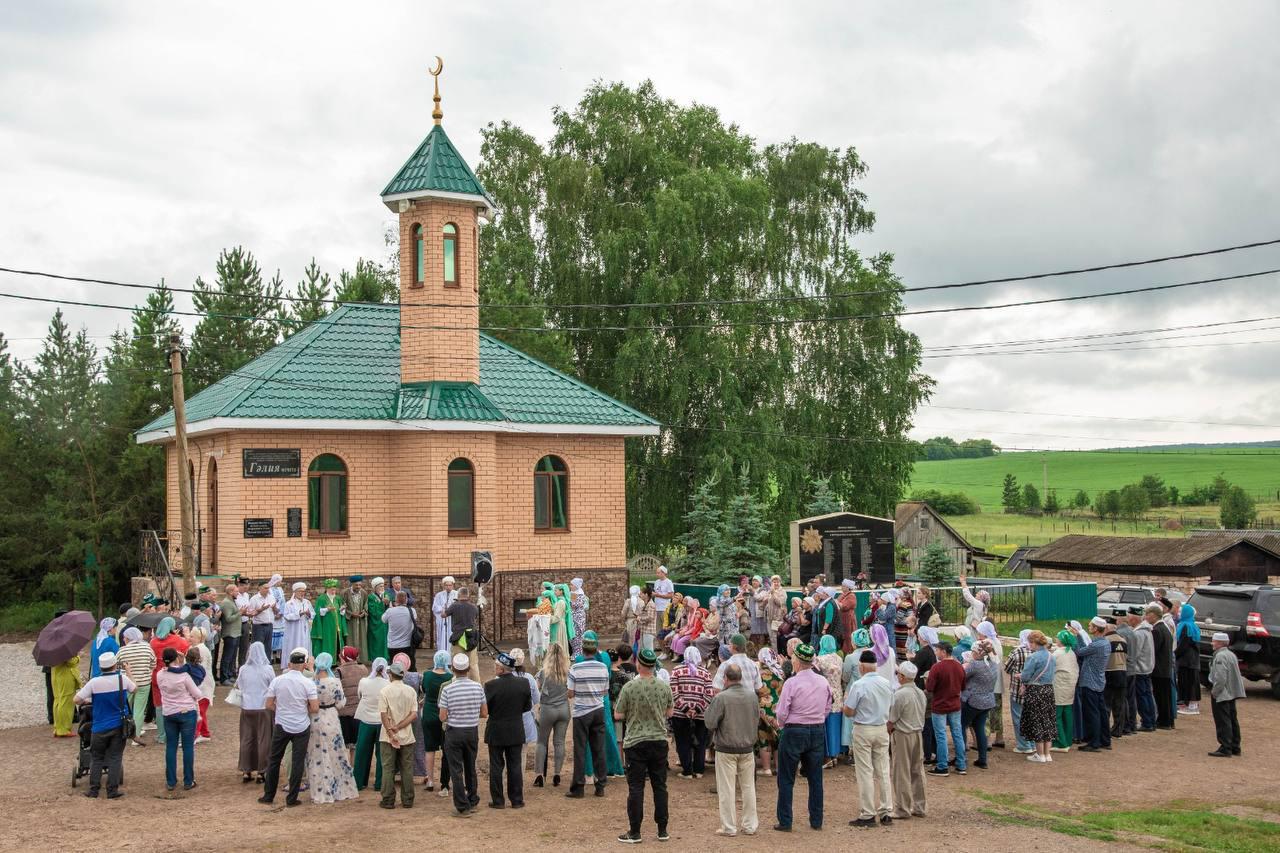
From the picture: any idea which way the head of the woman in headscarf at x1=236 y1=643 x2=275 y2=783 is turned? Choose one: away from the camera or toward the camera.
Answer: away from the camera

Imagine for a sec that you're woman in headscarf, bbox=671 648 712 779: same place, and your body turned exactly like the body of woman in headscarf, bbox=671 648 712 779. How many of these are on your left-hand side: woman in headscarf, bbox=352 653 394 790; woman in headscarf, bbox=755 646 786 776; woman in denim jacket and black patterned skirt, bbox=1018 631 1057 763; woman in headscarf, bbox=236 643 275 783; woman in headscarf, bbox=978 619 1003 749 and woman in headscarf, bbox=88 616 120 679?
3

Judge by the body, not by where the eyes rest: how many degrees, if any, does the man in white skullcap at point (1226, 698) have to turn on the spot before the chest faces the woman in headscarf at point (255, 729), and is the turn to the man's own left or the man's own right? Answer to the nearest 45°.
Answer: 0° — they already face them

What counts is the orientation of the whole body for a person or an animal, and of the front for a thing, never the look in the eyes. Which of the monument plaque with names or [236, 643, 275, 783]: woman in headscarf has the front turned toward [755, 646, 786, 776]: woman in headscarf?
the monument plaque with names

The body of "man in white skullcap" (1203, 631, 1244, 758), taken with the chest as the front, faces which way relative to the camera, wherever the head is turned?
to the viewer's left

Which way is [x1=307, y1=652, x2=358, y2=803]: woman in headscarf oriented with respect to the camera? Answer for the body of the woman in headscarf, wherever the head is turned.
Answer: away from the camera

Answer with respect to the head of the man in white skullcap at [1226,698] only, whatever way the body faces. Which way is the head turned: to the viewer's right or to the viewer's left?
to the viewer's left

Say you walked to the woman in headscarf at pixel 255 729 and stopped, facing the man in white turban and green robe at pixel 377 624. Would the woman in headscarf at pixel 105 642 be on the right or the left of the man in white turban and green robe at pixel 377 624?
left

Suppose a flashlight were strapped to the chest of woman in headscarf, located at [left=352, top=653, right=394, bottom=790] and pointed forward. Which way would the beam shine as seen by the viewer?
away from the camera

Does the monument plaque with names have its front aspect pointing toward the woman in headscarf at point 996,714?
yes

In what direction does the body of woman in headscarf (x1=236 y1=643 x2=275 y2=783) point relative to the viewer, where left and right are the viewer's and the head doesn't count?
facing away from the viewer

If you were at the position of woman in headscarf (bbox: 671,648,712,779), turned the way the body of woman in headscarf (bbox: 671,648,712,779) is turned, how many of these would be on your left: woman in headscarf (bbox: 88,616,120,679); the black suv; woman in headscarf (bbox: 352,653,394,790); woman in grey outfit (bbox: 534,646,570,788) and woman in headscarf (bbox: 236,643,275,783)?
4

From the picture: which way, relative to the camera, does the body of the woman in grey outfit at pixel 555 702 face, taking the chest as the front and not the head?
away from the camera
